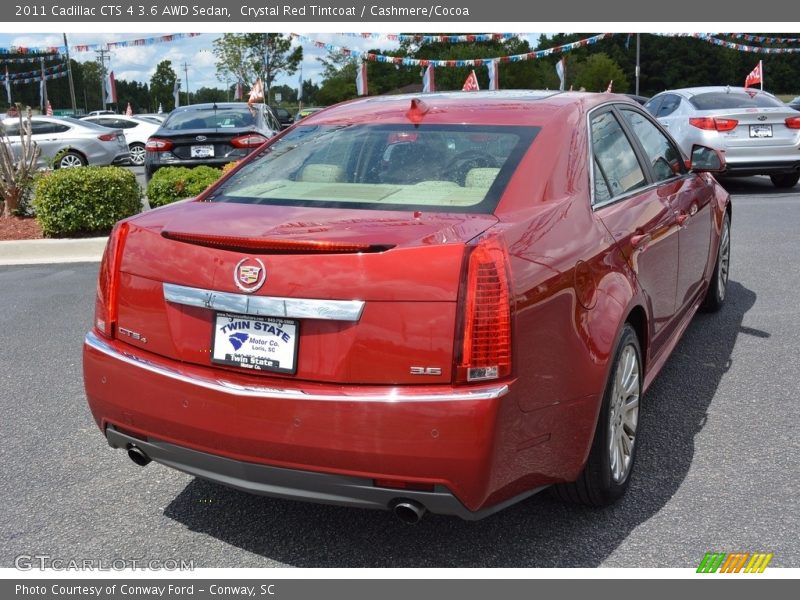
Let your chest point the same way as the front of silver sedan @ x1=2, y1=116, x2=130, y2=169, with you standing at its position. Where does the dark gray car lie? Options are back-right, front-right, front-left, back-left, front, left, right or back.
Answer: back-left

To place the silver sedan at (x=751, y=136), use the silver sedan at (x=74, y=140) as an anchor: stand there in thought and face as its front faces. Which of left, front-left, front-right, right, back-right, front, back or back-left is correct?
back

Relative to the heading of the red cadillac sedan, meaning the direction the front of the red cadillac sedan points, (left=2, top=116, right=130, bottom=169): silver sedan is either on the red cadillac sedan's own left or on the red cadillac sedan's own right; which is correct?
on the red cadillac sedan's own left

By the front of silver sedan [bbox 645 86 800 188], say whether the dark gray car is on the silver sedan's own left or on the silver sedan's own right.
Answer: on the silver sedan's own left

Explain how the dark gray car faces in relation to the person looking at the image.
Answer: facing away from the viewer

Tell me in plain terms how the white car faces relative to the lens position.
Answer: facing away from the viewer and to the left of the viewer

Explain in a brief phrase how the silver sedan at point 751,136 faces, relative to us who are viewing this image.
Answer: facing away from the viewer and to the left of the viewer

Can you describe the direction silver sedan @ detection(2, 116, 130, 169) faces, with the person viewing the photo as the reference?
facing away from the viewer and to the left of the viewer

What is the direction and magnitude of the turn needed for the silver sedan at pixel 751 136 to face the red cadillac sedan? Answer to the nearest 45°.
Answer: approximately 135° to its left

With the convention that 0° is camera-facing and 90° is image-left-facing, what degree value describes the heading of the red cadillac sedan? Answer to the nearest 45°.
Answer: approximately 225°

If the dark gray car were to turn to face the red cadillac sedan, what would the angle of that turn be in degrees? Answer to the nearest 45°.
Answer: approximately 180°

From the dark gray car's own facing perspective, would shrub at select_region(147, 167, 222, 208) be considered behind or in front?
behind
